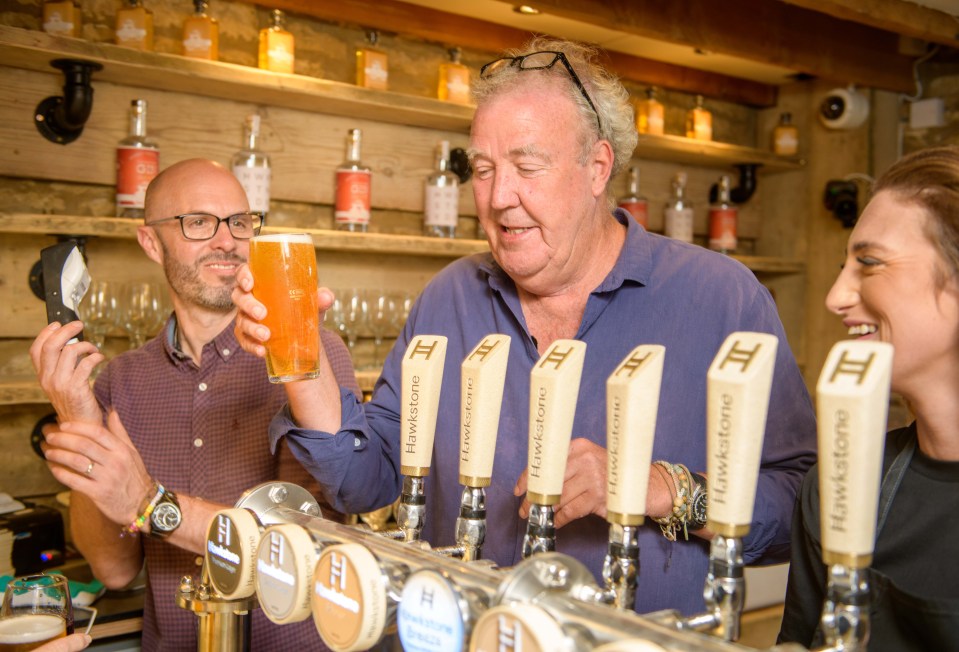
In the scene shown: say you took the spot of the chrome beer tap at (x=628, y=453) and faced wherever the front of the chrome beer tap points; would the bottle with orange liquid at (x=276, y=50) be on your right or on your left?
on your right

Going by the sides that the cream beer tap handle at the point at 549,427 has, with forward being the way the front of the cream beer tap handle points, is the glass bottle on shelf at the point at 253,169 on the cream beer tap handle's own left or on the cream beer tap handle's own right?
on the cream beer tap handle's own right

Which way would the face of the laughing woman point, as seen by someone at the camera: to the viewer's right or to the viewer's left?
to the viewer's left

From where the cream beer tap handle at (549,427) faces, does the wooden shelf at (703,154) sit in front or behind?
behind

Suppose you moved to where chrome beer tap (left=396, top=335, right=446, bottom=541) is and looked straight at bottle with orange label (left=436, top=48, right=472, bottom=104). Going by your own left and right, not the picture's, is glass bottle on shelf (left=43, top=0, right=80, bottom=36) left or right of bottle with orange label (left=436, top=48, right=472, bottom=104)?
left

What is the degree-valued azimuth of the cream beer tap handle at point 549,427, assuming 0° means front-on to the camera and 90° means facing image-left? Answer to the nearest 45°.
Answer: approximately 45°

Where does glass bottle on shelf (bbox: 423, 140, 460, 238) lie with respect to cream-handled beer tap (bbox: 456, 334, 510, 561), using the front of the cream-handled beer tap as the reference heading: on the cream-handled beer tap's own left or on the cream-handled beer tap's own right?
on the cream-handled beer tap's own right

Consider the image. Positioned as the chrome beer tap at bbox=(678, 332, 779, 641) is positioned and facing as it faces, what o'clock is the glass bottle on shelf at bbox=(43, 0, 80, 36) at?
The glass bottle on shelf is roughly at 3 o'clock from the chrome beer tap.

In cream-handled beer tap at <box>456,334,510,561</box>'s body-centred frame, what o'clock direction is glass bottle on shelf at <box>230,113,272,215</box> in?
The glass bottle on shelf is roughly at 4 o'clock from the cream-handled beer tap.

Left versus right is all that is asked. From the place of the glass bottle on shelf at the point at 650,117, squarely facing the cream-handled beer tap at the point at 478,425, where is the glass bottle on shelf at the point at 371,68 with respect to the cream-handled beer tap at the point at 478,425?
right

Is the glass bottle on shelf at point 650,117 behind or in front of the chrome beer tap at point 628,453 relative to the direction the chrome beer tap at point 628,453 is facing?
behind
